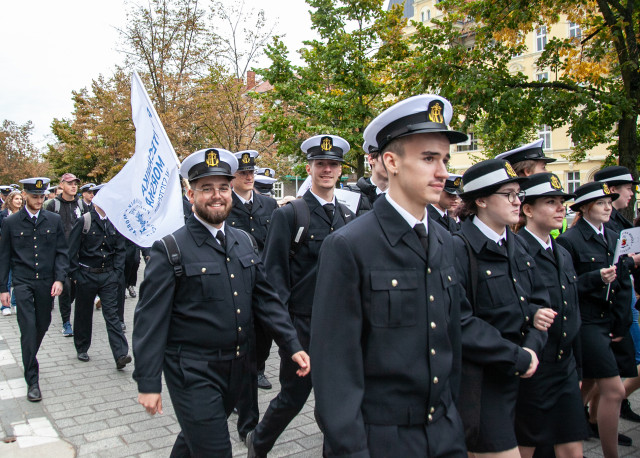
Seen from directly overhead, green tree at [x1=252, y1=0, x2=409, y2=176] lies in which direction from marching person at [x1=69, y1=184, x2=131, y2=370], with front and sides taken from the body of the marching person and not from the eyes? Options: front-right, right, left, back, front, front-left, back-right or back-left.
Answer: back-left

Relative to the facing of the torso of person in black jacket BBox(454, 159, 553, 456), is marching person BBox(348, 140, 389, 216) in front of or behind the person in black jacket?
behind

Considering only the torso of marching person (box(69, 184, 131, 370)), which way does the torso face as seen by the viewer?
toward the camera
